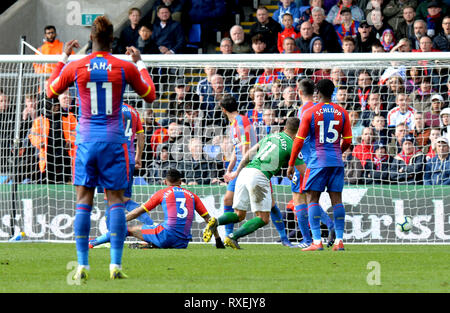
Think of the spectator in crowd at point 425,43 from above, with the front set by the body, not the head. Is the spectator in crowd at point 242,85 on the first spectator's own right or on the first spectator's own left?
on the first spectator's own right

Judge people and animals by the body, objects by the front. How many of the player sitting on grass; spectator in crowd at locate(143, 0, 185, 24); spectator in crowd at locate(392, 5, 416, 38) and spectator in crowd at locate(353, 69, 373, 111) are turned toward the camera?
3

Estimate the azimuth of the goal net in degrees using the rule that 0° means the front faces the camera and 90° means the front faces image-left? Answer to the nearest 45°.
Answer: approximately 0°

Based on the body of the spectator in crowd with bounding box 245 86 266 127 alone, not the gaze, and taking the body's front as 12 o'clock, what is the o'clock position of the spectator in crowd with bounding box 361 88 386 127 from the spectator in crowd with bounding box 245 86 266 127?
the spectator in crowd with bounding box 361 88 386 127 is roughly at 9 o'clock from the spectator in crowd with bounding box 245 86 266 127.

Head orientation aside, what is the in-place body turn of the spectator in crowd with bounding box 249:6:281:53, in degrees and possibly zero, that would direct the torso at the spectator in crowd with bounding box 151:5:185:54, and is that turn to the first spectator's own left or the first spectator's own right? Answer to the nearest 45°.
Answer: approximately 90° to the first spectator's own right

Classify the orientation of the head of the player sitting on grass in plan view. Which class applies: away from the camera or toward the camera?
away from the camera
